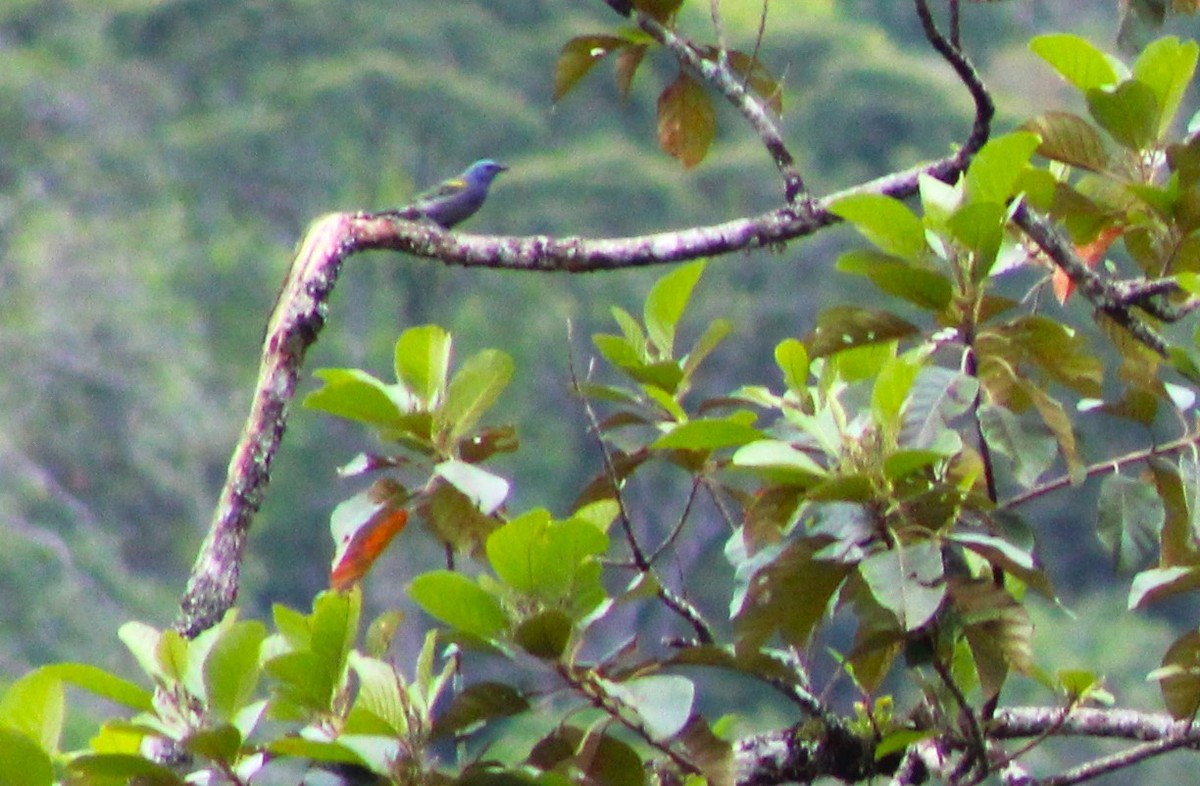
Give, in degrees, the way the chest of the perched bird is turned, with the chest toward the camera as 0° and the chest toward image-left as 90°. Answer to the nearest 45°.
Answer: approximately 270°
